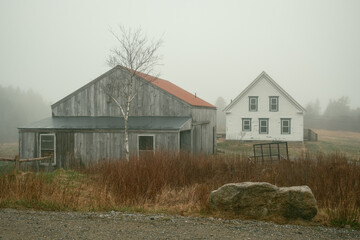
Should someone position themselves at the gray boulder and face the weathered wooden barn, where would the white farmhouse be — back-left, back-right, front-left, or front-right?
front-right

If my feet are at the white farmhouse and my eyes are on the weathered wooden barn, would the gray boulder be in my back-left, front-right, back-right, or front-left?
front-left

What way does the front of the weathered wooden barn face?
toward the camera

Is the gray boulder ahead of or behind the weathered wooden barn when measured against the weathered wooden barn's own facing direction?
ahead

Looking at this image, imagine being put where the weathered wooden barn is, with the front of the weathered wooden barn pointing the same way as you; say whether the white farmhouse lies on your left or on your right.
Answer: on your left

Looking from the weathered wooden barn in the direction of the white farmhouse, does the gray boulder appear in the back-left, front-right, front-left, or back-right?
back-right

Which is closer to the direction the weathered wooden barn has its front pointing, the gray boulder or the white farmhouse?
the gray boulder

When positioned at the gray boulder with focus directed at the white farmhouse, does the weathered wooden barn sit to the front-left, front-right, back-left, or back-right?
front-left

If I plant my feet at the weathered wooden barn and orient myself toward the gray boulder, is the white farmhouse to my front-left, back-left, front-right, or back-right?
back-left
